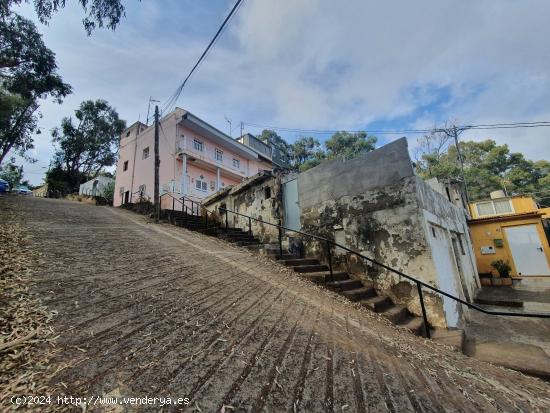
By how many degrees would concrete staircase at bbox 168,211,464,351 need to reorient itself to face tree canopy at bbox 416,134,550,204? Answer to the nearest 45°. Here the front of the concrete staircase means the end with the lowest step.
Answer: approximately 90° to its left

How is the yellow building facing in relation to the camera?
toward the camera

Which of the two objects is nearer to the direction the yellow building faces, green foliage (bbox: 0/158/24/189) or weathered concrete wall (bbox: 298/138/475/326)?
the weathered concrete wall

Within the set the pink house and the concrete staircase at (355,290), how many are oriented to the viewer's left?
0

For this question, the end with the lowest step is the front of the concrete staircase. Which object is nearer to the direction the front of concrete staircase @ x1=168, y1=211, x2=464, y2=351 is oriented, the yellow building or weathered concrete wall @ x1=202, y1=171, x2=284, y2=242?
the yellow building

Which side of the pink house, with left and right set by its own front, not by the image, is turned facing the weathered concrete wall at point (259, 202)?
front

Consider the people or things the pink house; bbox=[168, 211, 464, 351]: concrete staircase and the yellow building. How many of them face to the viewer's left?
0

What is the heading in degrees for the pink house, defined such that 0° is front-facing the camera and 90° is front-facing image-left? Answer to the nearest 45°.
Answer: approximately 315°

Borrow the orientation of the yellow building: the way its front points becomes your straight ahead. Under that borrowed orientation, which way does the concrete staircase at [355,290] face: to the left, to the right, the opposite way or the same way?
to the left

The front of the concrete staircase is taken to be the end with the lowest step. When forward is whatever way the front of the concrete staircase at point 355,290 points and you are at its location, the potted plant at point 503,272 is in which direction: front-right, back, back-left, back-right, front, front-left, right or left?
left

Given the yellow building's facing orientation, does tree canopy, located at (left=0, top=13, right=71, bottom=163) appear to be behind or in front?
in front

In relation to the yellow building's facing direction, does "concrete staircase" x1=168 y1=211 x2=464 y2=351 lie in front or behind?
in front

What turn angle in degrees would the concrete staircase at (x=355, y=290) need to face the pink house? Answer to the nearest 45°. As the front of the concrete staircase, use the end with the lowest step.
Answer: approximately 180°

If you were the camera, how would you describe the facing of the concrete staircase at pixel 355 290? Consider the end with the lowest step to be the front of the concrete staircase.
facing the viewer and to the right of the viewer

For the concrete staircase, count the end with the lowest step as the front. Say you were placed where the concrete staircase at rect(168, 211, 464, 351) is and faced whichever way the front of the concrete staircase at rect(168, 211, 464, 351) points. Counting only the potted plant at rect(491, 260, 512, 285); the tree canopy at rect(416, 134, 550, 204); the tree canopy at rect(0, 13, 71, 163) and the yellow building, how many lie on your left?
3

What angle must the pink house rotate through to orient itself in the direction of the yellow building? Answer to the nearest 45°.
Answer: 0° — it already faces it

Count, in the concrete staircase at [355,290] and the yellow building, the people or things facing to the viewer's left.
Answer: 0

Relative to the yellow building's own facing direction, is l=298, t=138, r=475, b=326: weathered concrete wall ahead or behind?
ahead
